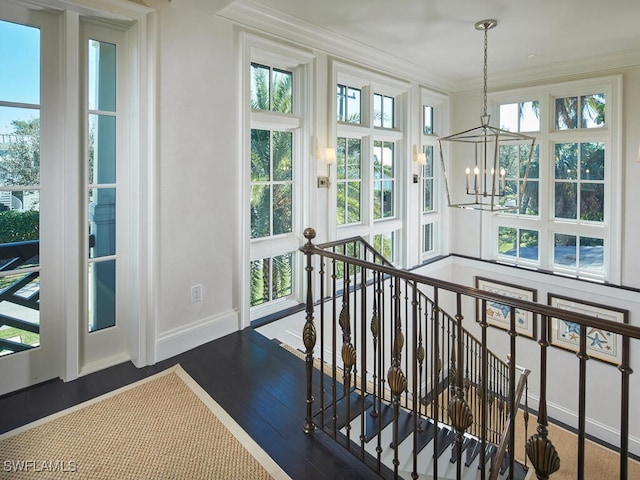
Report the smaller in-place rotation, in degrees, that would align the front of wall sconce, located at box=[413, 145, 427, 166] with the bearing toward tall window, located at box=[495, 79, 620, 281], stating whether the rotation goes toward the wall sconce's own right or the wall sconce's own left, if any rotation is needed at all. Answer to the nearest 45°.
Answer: approximately 45° to the wall sconce's own left

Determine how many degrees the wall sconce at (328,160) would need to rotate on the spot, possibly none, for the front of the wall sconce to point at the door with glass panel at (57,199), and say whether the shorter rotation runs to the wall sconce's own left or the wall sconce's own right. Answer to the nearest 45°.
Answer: approximately 90° to the wall sconce's own right

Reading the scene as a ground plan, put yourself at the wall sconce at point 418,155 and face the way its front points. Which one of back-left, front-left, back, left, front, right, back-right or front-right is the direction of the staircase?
front-right

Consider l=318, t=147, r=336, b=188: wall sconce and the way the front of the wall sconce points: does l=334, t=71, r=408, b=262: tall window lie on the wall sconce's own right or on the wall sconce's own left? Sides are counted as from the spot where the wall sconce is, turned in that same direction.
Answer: on the wall sconce's own left

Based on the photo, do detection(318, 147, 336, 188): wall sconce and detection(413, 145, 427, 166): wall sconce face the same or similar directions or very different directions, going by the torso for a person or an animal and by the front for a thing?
same or similar directions

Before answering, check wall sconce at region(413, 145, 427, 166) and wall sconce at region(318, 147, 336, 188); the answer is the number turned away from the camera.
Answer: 0

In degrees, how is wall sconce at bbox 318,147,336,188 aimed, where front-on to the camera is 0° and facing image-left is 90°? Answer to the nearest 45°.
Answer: approximately 315°

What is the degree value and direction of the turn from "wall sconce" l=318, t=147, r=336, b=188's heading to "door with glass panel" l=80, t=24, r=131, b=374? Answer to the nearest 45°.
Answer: approximately 90° to its right

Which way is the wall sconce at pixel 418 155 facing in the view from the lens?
facing the viewer and to the right of the viewer

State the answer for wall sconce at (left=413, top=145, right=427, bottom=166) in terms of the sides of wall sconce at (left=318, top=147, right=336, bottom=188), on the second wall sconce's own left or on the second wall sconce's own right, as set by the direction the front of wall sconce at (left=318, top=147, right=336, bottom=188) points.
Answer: on the second wall sconce's own left

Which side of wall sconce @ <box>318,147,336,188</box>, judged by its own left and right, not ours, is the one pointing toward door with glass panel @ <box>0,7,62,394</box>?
right
